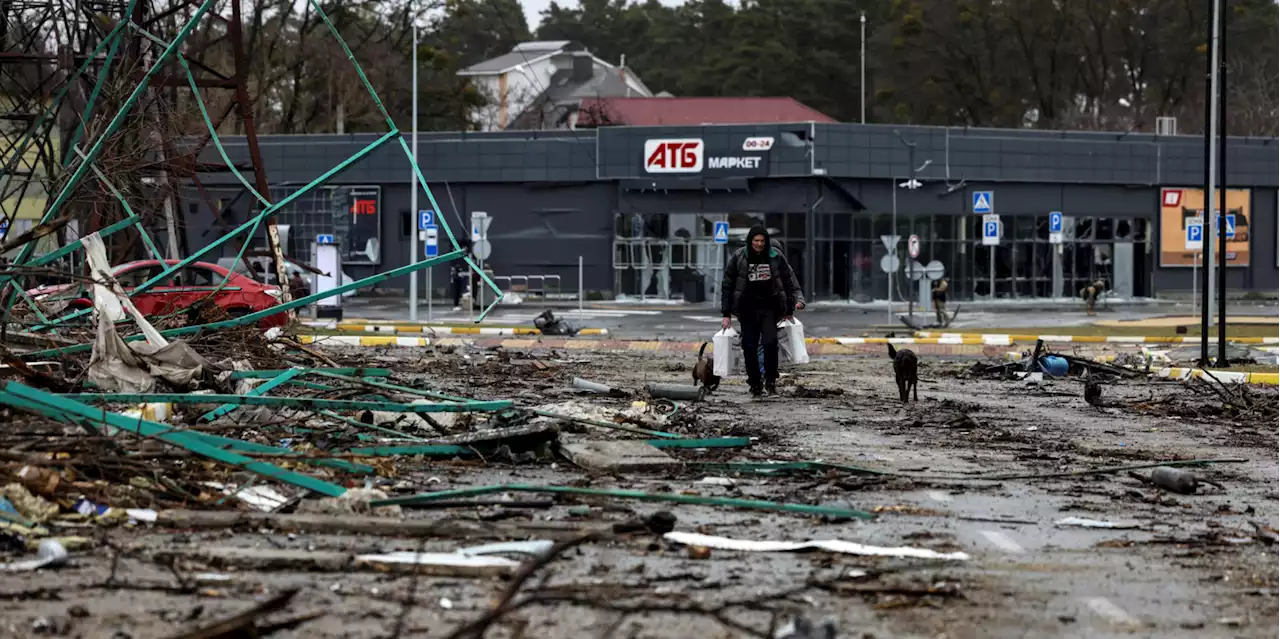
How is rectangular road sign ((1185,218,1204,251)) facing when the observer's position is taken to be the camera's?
facing the viewer

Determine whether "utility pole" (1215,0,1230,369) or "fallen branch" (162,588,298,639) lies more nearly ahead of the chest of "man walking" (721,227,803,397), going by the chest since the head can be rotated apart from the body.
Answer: the fallen branch

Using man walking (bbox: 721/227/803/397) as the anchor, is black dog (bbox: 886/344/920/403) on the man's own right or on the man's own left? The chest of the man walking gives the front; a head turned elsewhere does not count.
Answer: on the man's own left

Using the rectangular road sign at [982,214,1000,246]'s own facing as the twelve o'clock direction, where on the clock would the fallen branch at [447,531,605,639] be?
The fallen branch is roughly at 12 o'clock from the rectangular road sign.

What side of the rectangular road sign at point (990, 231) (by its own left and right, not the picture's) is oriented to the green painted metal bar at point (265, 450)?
front

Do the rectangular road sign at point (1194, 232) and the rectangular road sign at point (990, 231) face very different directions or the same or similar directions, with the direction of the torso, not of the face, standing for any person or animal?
same or similar directions

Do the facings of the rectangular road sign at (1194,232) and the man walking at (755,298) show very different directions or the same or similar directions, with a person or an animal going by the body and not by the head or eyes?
same or similar directions

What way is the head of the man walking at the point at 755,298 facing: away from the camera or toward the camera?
toward the camera

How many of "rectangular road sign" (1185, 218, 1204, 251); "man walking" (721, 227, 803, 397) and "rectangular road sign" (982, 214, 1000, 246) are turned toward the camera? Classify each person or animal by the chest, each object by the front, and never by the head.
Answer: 3

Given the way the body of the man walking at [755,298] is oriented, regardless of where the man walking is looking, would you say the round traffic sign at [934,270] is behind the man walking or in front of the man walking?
behind

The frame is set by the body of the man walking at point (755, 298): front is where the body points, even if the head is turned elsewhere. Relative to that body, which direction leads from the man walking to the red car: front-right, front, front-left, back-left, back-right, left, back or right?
back-right

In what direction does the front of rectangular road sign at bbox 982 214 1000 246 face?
toward the camera

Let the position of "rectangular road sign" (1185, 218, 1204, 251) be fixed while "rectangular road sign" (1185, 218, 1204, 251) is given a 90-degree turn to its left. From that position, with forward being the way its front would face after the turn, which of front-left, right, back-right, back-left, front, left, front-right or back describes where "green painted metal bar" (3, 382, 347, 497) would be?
right

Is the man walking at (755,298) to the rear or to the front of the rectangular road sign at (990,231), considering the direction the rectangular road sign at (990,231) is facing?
to the front

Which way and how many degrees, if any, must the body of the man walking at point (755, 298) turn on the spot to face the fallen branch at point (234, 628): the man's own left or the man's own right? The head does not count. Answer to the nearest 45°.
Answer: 0° — they already face it
